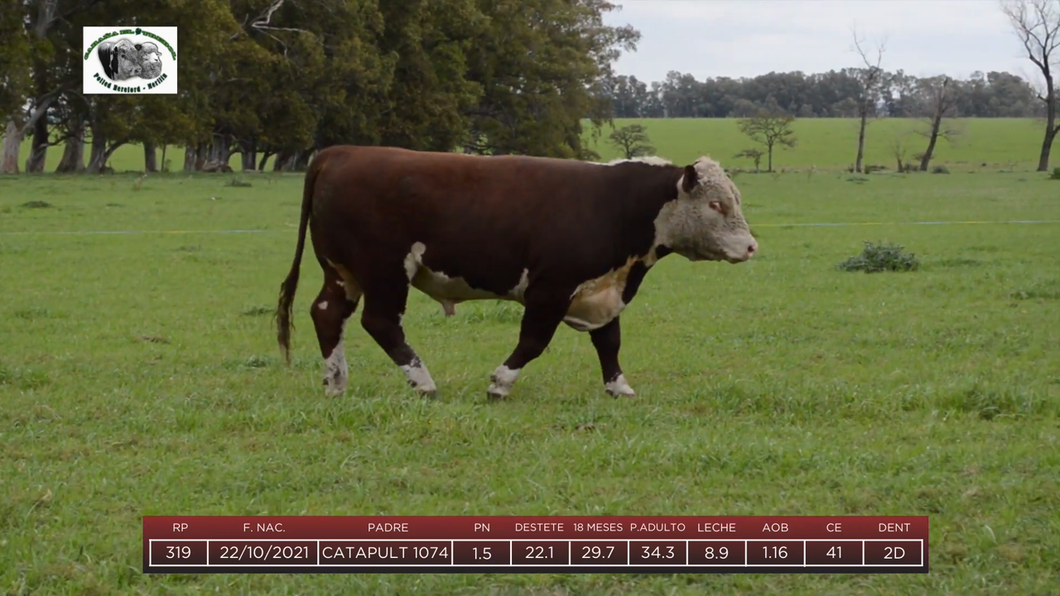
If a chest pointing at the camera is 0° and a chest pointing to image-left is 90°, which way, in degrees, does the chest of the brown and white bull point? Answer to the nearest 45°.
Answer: approximately 270°

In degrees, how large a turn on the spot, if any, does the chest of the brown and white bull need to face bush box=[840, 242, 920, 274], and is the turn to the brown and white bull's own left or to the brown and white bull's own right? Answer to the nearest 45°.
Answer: approximately 45° to the brown and white bull's own left
